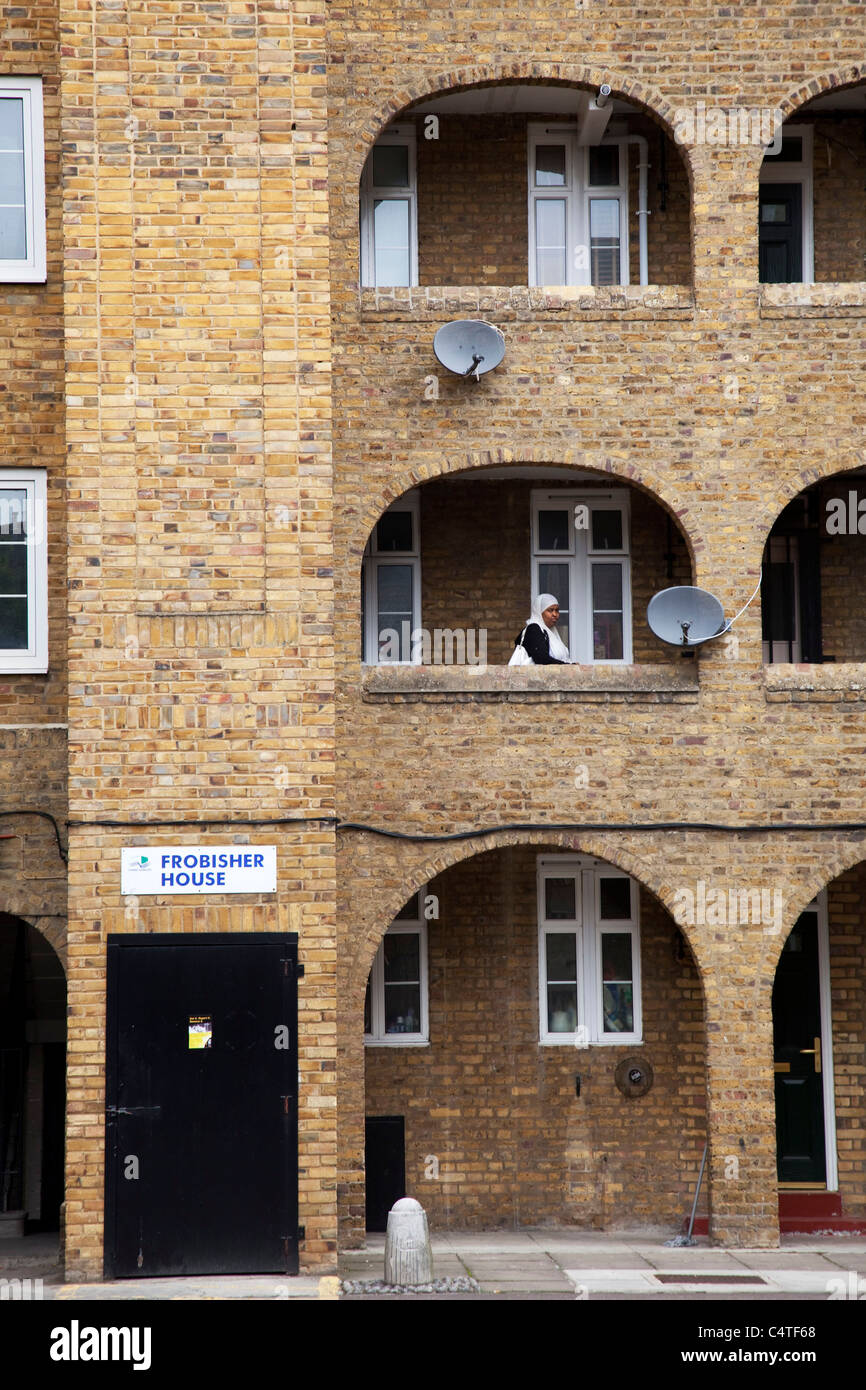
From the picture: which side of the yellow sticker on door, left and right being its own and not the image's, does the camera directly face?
front

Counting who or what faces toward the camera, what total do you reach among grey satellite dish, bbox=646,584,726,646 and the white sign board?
2

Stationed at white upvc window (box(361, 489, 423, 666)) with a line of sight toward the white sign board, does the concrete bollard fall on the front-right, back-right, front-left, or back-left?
front-left

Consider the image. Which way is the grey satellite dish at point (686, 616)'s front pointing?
toward the camera

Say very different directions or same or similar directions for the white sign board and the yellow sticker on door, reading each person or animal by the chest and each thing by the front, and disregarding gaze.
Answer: same or similar directions

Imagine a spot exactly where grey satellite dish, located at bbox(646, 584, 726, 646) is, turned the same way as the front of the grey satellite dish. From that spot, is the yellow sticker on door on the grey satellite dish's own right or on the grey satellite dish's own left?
on the grey satellite dish's own right

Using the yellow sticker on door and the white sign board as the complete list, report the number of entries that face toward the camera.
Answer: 2

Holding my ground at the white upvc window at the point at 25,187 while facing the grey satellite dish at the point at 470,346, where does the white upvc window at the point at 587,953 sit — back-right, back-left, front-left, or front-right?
front-left

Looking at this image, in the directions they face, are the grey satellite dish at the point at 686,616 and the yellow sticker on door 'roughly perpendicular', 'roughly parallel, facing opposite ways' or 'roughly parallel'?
roughly parallel
